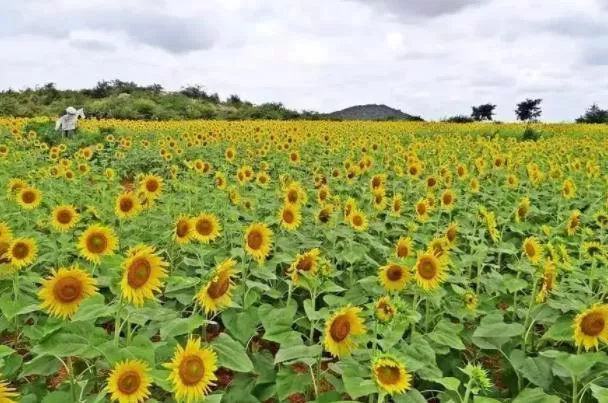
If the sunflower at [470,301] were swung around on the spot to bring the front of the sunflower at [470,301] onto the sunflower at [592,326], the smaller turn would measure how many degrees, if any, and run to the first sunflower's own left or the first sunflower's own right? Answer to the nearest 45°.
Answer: approximately 45° to the first sunflower's own left

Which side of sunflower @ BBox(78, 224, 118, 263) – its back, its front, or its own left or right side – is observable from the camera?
front

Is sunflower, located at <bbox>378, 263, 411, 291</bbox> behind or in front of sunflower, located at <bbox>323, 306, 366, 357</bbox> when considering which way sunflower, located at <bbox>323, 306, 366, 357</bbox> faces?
behind

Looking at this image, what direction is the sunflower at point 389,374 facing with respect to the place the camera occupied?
facing the viewer

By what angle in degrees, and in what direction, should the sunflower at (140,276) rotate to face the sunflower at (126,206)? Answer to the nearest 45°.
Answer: approximately 135° to its right

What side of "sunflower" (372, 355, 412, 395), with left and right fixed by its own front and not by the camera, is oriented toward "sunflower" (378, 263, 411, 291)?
back

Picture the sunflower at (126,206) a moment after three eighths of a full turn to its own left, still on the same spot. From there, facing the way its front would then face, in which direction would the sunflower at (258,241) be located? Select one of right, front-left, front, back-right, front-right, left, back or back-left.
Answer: right

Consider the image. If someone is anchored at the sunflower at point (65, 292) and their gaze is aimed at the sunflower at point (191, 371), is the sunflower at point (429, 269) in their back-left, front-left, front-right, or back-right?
front-left

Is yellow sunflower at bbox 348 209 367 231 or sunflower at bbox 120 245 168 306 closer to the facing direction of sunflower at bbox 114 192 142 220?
the sunflower

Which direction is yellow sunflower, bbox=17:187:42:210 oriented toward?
toward the camera

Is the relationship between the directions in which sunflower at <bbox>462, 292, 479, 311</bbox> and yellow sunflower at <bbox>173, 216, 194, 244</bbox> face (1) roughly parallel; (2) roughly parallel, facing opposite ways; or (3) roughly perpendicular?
roughly parallel
